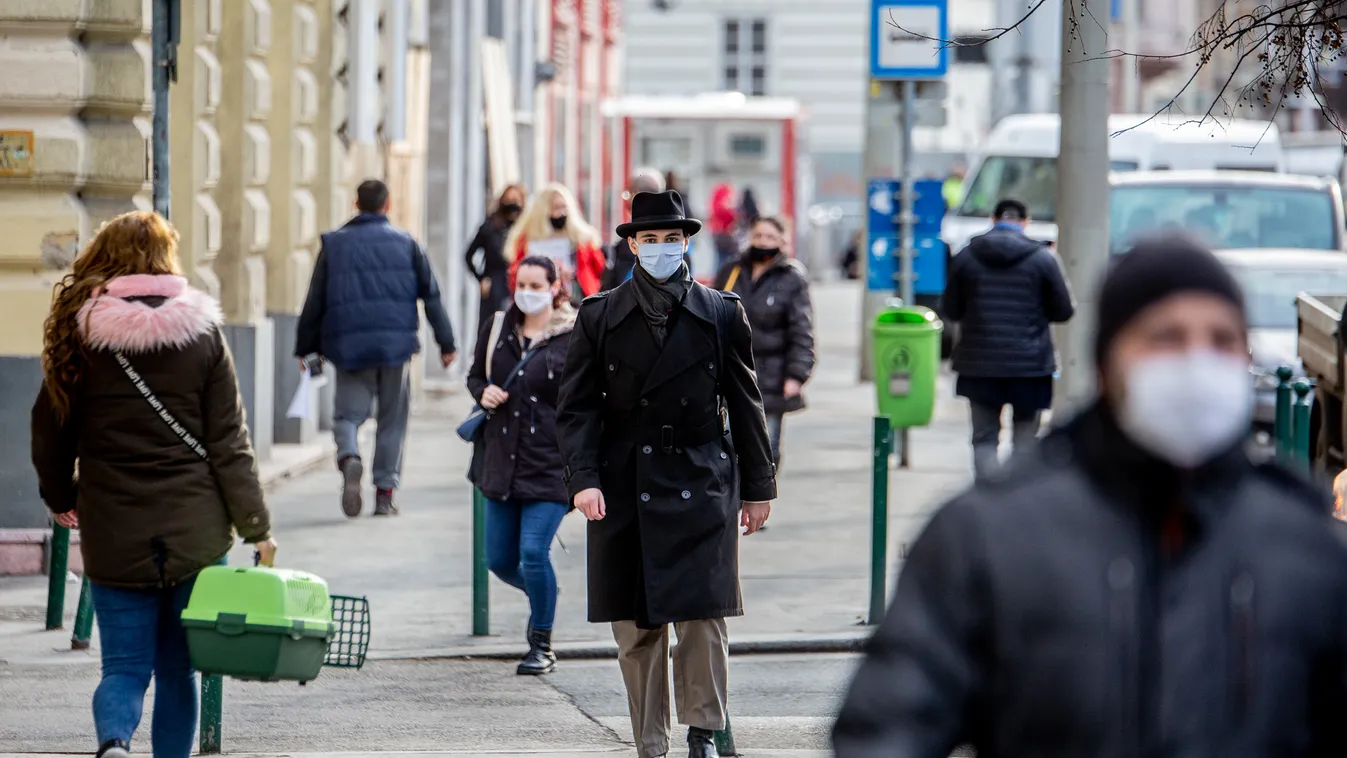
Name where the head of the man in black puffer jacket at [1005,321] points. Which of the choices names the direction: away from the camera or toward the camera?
away from the camera

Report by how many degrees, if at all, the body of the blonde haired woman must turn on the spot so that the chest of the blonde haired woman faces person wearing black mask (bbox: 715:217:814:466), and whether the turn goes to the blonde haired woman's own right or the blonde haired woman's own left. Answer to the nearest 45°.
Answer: approximately 45° to the blonde haired woman's own left

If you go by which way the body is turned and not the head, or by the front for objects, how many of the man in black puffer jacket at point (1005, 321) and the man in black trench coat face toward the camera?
1

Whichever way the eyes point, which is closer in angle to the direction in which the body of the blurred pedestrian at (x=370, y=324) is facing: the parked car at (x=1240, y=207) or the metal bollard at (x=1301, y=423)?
the parked car

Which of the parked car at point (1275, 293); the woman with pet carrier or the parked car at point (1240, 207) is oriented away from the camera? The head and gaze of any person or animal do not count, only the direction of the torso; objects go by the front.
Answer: the woman with pet carrier

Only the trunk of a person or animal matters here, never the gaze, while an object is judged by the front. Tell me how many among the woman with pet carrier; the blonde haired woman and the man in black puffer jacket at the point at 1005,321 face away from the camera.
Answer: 2

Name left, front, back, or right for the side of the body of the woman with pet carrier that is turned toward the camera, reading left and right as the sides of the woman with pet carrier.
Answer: back

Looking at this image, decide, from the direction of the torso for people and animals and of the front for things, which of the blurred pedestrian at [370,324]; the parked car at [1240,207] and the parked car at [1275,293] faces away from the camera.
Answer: the blurred pedestrian

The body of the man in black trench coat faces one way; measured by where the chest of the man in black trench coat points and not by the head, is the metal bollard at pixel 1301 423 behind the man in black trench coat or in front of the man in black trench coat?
behind

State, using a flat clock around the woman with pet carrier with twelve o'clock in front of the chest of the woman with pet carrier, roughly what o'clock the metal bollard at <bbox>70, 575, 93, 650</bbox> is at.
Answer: The metal bollard is roughly at 12 o'clock from the woman with pet carrier.

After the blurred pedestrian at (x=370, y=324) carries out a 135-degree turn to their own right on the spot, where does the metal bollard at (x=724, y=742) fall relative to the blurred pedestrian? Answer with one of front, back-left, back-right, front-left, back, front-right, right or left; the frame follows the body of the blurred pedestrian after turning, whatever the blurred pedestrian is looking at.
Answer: front-right

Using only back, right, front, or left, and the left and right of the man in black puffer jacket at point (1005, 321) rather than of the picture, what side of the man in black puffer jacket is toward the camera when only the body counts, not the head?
back

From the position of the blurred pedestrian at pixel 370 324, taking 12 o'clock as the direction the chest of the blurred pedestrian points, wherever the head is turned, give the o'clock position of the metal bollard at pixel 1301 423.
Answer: The metal bollard is roughly at 4 o'clock from the blurred pedestrian.

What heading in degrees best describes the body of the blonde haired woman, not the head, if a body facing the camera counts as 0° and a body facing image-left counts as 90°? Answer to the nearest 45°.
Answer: approximately 0°

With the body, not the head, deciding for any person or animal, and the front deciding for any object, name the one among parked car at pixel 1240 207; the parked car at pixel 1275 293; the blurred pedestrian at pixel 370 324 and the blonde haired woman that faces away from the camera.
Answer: the blurred pedestrian

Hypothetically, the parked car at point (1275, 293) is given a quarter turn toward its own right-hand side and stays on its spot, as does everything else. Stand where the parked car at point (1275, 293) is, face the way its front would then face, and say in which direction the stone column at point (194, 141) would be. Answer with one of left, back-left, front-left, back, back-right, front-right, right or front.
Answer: front-left

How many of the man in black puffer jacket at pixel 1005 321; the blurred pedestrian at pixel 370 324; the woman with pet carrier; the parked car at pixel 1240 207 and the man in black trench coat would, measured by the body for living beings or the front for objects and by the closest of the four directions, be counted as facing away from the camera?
3
